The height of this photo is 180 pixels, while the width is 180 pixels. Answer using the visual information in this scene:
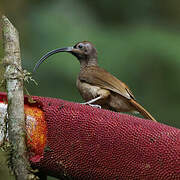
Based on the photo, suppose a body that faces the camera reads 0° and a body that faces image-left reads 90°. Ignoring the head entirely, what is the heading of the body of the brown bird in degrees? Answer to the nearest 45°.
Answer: approximately 90°

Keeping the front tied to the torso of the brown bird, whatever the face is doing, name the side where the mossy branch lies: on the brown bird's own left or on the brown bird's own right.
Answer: on the brown bird's own left
